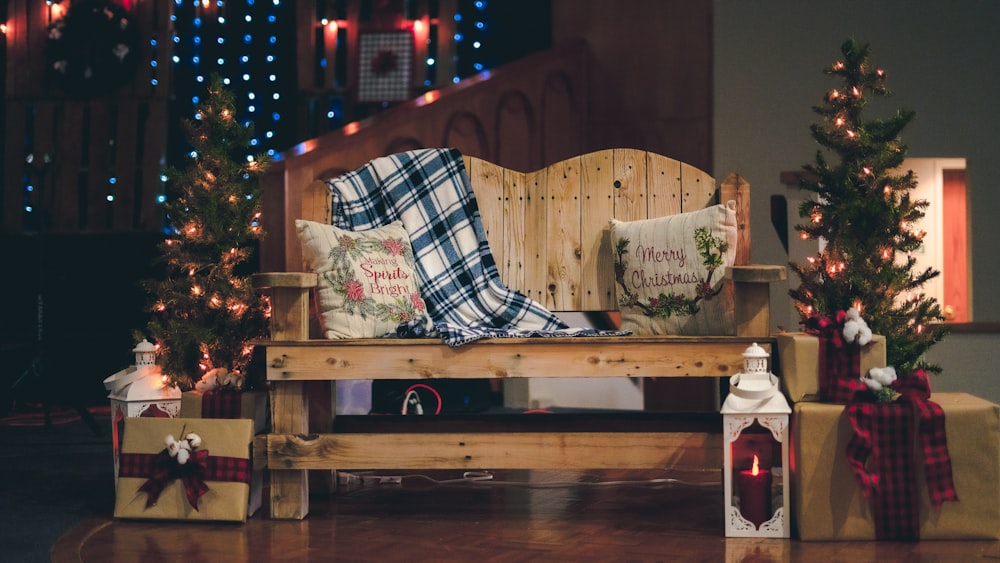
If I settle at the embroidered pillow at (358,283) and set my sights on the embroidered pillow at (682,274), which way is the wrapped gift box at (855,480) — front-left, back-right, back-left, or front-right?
front-right

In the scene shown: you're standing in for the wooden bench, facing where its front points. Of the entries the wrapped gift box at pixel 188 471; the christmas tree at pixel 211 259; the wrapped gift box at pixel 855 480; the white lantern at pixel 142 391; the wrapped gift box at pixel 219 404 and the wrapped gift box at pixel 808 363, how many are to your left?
2

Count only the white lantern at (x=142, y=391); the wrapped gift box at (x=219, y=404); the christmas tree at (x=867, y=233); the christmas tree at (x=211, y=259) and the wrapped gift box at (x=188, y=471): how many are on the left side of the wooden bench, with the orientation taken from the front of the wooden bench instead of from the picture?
1

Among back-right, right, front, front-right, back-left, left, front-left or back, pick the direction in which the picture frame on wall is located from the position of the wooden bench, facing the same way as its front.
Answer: back

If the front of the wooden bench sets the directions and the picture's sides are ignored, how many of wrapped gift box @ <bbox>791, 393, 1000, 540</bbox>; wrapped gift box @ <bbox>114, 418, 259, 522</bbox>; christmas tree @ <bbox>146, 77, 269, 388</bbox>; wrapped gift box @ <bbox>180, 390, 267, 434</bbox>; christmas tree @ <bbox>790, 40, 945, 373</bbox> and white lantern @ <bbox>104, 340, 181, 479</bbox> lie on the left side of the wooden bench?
2

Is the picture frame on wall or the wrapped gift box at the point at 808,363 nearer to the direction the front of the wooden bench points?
the wrapped gift box

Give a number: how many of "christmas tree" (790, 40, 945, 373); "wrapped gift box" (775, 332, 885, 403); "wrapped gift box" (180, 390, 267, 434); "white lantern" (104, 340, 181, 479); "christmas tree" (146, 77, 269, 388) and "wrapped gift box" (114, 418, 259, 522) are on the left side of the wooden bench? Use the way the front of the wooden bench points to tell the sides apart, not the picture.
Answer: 2

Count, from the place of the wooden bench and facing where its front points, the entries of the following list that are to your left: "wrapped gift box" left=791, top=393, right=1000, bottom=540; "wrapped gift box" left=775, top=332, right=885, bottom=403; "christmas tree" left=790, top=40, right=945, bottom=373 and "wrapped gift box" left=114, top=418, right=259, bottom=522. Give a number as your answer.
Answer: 3

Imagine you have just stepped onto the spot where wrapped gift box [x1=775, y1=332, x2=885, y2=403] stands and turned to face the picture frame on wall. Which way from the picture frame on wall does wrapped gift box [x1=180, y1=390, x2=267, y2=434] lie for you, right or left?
left

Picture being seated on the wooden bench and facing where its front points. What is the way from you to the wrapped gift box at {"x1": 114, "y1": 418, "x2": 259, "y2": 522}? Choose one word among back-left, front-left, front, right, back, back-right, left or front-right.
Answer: right

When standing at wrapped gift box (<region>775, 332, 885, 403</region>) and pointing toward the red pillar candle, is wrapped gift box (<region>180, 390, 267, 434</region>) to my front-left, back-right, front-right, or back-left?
front-right

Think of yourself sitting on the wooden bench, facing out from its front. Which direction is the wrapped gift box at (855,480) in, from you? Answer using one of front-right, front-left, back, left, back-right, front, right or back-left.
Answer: left

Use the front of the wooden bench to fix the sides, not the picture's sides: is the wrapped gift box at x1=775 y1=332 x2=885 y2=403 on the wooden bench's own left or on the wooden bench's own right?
on the wooden bench's own left

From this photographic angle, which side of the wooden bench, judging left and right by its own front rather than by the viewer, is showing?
front

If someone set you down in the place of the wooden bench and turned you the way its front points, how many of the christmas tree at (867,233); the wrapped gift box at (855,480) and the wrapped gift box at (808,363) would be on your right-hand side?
0

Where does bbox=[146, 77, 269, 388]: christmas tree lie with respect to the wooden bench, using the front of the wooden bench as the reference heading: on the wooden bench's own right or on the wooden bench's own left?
on the wooden bench's own right

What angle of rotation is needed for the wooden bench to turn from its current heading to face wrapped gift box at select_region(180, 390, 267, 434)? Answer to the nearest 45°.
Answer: approximately 90° to its right

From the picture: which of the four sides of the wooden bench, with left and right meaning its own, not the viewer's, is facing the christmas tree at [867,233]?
left
